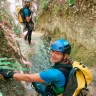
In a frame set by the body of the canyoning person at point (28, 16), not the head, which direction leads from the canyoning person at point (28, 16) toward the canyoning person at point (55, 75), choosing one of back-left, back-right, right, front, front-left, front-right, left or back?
front-right

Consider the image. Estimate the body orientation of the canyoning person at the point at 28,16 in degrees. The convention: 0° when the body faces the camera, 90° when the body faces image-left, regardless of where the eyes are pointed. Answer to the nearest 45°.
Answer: approximately 315°
